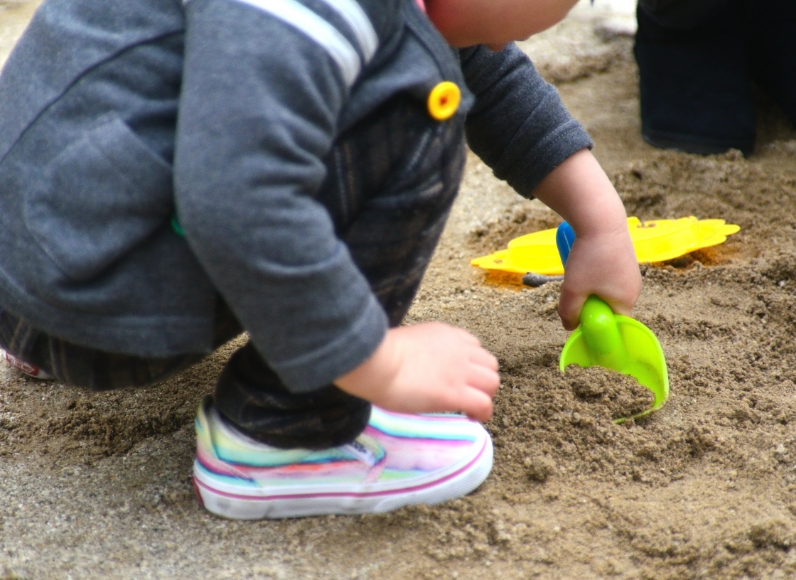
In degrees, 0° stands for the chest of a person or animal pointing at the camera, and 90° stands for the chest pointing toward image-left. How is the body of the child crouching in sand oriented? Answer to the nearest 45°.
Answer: approximately 270°

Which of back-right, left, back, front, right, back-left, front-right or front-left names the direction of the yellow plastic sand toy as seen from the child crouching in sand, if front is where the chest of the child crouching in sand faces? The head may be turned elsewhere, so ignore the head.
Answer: front-left

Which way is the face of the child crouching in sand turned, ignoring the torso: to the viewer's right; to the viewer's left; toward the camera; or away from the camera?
to the viewer's right
